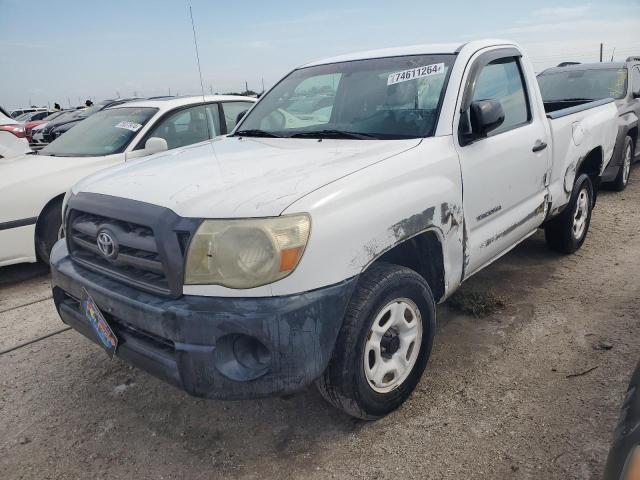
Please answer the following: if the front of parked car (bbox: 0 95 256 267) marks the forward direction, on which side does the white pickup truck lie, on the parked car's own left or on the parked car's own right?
on the parked car's own left

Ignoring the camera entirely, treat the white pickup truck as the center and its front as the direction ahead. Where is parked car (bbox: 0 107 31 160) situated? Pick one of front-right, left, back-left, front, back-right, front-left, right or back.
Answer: right

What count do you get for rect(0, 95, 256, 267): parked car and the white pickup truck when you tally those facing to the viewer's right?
0

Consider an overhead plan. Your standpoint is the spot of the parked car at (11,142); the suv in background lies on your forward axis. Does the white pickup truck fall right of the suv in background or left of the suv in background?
right

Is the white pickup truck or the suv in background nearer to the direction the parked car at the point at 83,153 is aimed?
the white pickup truck

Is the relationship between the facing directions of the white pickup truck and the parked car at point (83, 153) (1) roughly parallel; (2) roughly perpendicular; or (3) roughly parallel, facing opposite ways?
roughly parallel

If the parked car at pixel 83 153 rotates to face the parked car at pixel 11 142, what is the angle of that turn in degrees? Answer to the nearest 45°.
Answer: approximately 90° to its right

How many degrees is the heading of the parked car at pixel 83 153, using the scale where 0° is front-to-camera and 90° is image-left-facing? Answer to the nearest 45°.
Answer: approximately 45°

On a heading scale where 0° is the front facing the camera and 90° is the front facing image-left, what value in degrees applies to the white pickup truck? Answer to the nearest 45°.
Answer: approximately 45°

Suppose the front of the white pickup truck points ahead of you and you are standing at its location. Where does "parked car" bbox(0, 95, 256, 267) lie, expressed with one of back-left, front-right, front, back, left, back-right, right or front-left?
right

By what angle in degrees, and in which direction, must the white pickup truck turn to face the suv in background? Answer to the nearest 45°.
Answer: approximately 180°

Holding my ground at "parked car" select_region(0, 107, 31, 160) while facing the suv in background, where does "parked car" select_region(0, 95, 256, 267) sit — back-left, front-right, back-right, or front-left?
front-right
